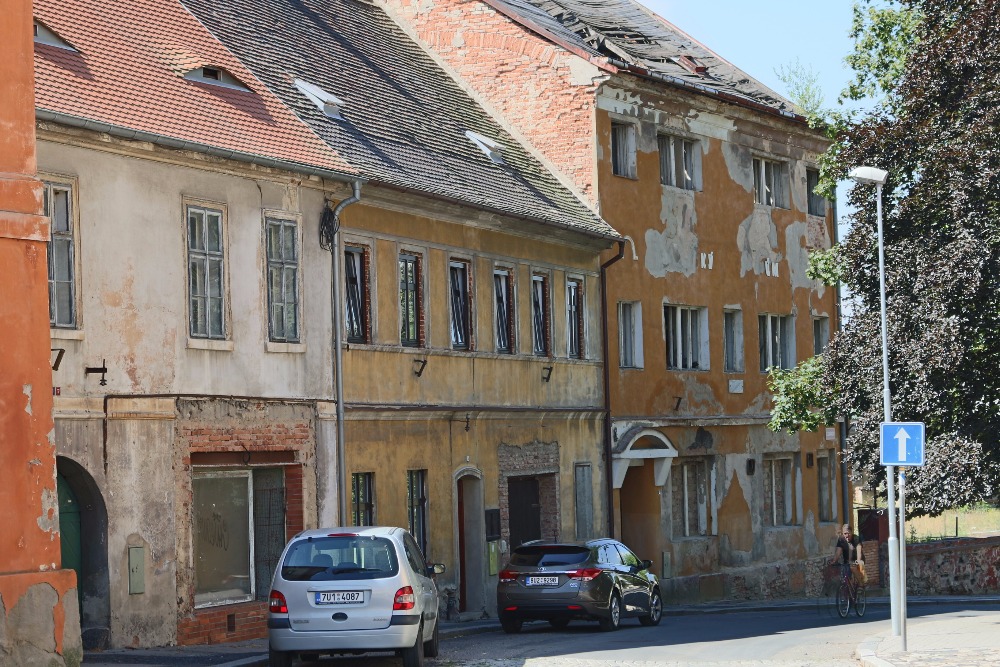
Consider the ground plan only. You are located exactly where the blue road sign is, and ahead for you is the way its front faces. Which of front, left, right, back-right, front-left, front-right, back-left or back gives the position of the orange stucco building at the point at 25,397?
front-right

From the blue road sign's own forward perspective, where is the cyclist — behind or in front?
behind

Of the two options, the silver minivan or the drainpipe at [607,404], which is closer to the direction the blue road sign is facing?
the silver minivan

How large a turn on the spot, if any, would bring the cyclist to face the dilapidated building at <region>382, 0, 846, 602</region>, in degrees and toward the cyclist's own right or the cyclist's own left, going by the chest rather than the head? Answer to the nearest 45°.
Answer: approximately 135° to the cyclist's own right

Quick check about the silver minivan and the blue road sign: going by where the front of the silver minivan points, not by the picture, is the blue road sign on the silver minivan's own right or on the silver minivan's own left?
on the silver minivan's own right

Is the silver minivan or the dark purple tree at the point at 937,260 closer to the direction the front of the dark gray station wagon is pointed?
the dark purple tree

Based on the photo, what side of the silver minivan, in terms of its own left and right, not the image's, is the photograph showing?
back

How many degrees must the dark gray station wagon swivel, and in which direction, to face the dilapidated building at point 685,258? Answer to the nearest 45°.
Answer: approximately 45° to its left

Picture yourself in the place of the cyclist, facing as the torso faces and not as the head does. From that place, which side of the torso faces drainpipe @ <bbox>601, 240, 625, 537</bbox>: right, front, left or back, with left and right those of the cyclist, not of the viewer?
right
